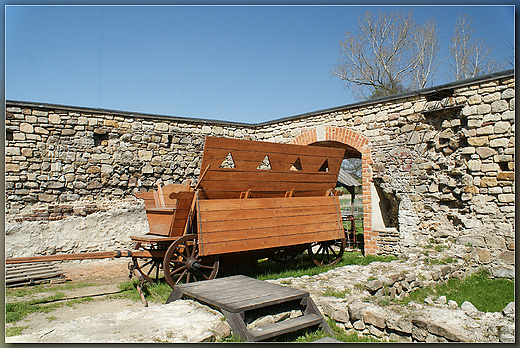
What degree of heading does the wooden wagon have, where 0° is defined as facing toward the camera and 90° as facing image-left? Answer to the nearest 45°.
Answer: approximately 45°

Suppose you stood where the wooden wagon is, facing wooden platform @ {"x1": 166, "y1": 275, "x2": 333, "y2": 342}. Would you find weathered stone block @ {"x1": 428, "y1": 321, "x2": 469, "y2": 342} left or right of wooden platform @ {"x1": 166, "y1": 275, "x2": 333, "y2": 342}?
left

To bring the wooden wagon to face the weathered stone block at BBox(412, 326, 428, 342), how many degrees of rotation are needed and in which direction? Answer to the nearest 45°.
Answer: approximately 90° to its left

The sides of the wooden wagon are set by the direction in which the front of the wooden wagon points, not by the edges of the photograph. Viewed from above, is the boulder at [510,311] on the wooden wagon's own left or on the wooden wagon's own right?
on the wooden wagon's own left

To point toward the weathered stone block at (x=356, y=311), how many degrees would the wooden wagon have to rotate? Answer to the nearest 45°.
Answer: approximately 90° to its left

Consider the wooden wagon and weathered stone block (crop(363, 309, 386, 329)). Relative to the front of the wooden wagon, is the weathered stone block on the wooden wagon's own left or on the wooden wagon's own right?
on the wooden wagon's own left

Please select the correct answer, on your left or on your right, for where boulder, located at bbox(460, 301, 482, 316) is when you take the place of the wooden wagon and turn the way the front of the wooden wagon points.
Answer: on your left

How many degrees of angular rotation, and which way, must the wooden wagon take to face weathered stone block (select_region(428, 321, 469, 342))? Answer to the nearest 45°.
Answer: approximately 90° to its left

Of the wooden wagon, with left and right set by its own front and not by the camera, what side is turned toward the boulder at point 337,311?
left
